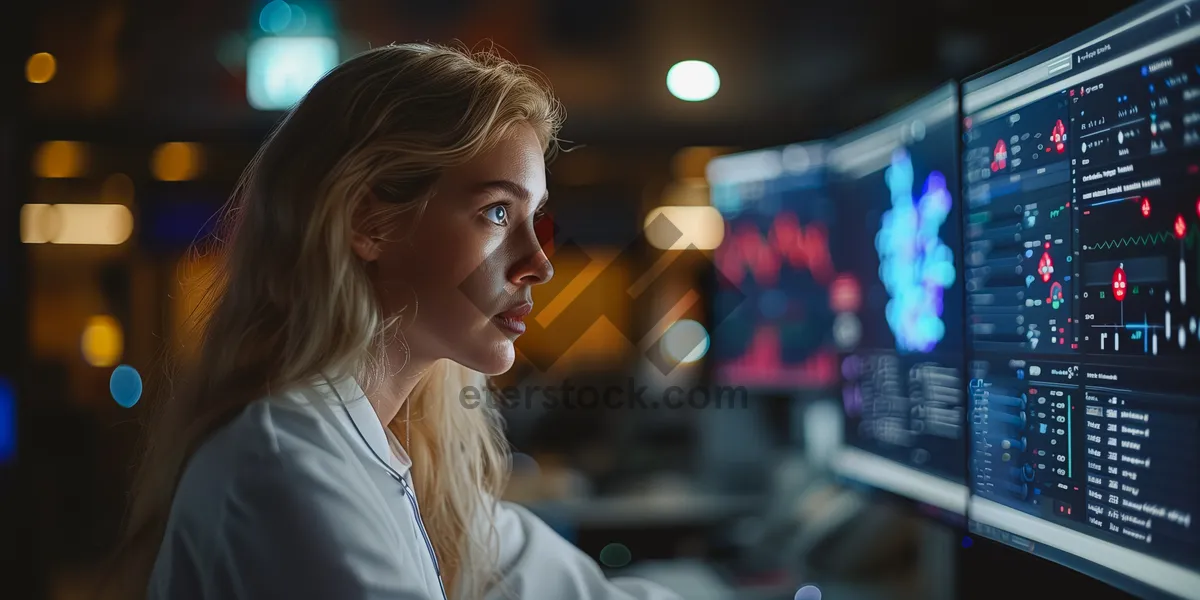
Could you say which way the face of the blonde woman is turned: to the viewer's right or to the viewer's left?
to the viewer's right

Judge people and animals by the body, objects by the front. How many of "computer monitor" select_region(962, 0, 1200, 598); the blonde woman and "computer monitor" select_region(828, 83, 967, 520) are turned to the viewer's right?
1

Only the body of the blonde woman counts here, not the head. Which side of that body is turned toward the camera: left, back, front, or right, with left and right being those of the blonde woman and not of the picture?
right

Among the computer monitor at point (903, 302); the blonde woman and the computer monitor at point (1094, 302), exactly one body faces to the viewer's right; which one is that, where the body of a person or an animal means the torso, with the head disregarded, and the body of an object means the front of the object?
the blonde woman

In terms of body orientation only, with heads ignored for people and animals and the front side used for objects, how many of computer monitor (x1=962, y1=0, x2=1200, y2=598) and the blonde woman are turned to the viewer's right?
1

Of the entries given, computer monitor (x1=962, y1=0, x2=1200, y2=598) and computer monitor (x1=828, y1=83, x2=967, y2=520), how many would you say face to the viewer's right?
0

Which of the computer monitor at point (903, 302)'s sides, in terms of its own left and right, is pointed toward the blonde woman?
front

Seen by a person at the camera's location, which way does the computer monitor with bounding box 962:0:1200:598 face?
facing the viewer and to the left of the viewer

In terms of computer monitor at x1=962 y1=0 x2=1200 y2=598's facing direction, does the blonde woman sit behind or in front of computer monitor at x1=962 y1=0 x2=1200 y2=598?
in front

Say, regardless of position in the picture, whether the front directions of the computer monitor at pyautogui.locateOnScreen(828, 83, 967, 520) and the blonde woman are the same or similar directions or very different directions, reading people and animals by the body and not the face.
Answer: very different directions

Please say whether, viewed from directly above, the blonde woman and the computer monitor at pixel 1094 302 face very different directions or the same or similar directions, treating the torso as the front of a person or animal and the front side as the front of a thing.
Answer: very different directions
